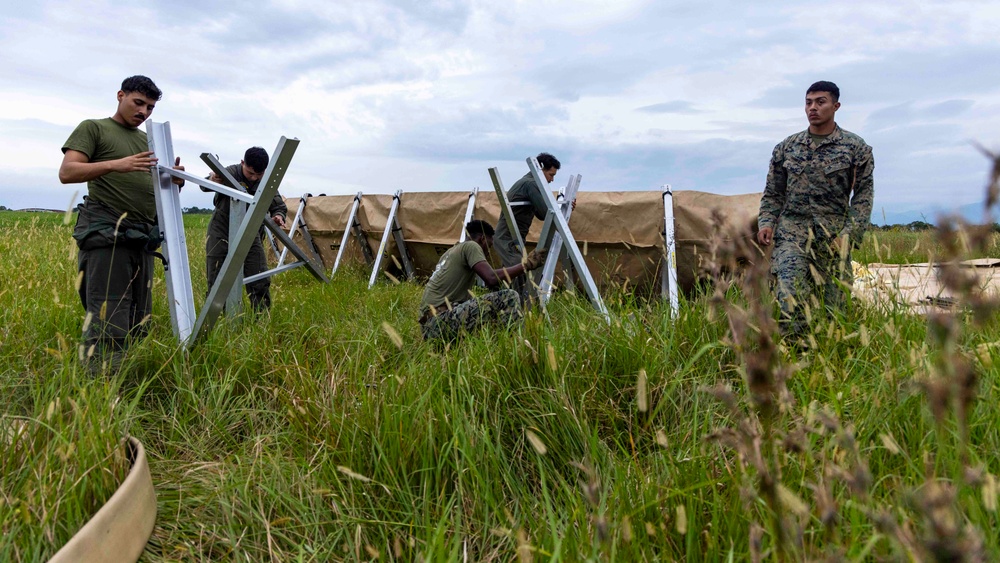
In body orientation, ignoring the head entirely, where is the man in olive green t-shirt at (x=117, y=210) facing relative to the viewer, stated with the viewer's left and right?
facing the viewer and to the right of the viewer

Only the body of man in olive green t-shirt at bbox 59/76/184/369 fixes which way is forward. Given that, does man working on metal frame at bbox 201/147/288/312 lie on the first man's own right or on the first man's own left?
on the first man's own left

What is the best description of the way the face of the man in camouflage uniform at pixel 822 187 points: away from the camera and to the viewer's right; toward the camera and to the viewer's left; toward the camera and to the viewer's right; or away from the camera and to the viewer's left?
toward the camera and to the viewer's left

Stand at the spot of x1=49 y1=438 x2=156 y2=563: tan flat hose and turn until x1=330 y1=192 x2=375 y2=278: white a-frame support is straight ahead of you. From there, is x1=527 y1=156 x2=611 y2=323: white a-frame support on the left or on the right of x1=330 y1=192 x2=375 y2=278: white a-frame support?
right
